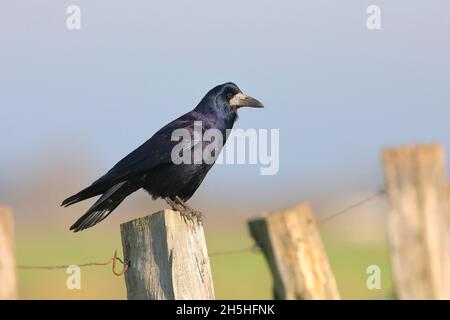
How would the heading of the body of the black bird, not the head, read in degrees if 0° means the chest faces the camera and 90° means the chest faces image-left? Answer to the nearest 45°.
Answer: approximately 270°

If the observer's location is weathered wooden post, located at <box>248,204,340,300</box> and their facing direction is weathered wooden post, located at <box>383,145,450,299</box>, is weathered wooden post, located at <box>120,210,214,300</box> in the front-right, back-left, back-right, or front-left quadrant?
back-right

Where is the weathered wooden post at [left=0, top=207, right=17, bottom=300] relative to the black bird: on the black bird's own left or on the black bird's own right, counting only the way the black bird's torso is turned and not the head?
on the black bird's own right
